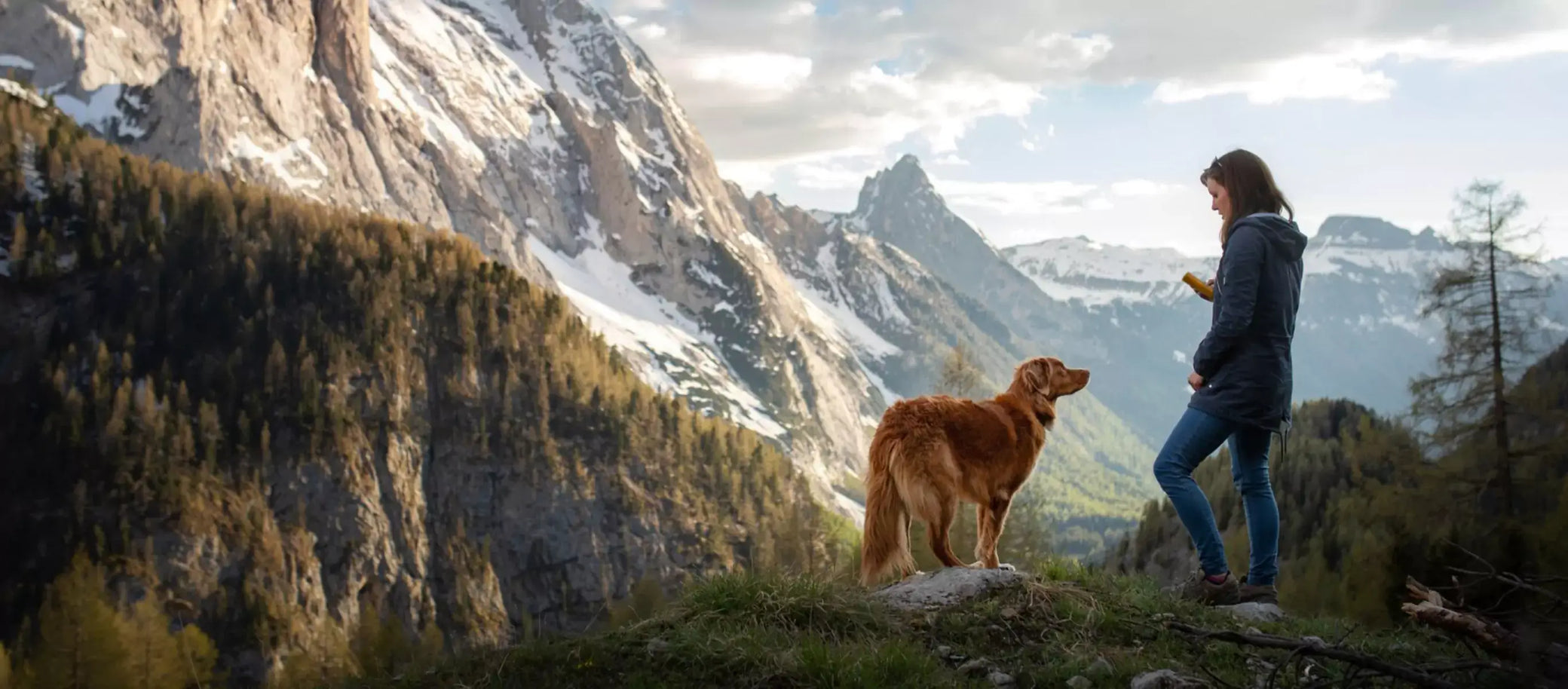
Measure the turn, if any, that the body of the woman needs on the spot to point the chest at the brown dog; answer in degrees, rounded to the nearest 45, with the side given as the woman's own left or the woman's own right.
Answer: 0° — they already face it

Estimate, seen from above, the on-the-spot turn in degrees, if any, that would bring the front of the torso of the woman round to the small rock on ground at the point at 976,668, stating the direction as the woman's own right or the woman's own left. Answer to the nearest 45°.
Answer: approximately 45° to the woman's own left

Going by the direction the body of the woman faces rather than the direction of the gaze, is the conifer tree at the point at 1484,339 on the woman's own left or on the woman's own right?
on the woman's own right

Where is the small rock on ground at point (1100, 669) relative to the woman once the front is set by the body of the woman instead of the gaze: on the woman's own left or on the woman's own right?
on the woman's own left

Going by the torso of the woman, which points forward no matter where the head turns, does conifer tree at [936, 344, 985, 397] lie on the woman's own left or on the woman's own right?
on the woman's own right

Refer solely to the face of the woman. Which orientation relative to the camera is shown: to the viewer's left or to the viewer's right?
to the viewer's left

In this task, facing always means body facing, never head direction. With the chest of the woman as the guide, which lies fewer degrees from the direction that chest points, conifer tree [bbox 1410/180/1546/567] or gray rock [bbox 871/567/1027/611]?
the gray rock

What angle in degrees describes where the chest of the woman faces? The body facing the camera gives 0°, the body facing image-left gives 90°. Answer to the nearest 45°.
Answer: approximately 90°

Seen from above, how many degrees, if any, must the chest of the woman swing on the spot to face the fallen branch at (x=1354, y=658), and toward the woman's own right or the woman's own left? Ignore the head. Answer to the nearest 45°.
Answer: approximately 90° to the woman's own left
